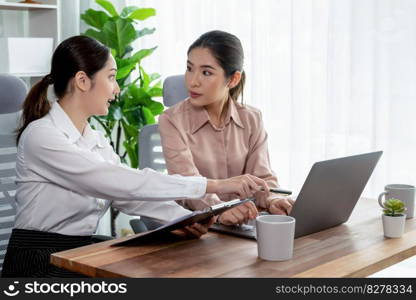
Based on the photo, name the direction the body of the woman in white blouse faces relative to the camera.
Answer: to the viewer's right

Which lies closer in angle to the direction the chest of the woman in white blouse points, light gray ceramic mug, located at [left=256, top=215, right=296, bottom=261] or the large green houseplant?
the light gray ceramic mug

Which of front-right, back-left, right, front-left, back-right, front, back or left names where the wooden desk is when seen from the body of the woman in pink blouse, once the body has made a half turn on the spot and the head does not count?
back

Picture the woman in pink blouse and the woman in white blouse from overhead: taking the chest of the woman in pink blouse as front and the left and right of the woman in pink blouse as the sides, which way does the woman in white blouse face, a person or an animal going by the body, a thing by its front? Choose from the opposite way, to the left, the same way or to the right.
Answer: to the left

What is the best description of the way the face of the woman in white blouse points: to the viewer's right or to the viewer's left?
to the viewer's right

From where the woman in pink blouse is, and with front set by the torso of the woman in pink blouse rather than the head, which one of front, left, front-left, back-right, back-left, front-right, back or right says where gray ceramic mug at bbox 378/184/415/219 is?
front-left

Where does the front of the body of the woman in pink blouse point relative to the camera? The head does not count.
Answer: toward the camera

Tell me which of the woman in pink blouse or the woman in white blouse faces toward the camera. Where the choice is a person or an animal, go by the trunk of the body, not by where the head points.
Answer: the woman in pink blouse

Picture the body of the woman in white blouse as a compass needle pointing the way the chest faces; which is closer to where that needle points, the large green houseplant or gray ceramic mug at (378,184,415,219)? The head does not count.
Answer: the gray ceramic mug

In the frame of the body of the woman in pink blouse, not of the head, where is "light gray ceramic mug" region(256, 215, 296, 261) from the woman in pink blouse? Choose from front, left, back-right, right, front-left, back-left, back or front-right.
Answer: front

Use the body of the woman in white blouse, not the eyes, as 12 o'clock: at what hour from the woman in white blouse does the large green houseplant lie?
The large green houseplant is roughly at 9 o'clock from the woman in white blouse.

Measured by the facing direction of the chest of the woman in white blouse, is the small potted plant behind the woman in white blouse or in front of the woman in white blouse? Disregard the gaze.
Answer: in front

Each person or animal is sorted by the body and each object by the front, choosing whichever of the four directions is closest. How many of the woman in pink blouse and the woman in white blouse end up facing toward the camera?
1

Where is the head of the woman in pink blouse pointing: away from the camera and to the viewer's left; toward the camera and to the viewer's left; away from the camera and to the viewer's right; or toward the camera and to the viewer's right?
toward the camera and to the viewer's left
